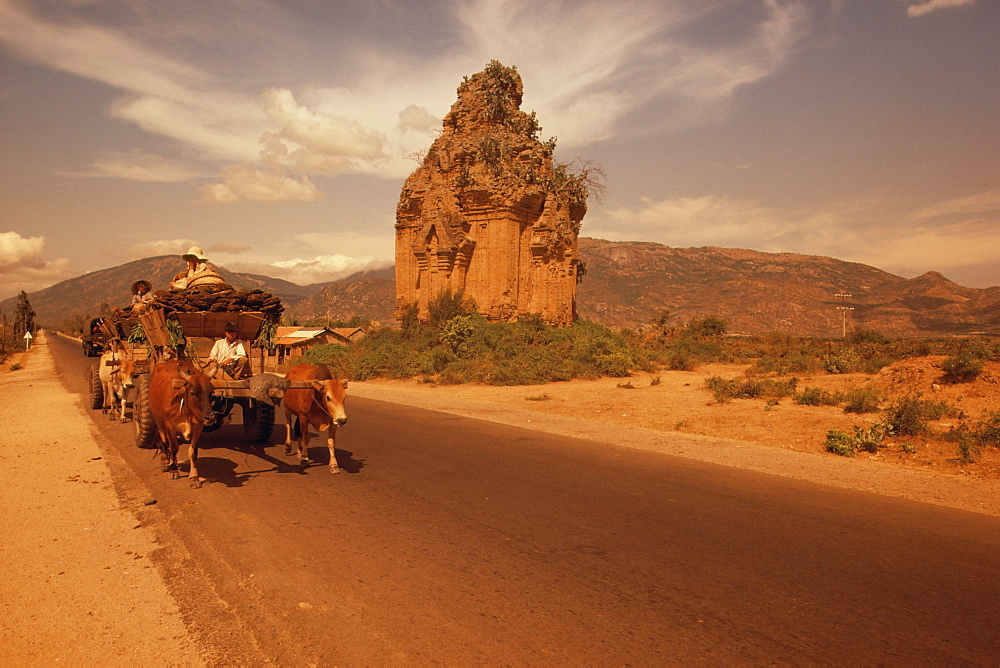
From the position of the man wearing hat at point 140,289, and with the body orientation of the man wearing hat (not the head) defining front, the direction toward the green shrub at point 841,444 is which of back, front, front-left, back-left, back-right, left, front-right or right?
front-left

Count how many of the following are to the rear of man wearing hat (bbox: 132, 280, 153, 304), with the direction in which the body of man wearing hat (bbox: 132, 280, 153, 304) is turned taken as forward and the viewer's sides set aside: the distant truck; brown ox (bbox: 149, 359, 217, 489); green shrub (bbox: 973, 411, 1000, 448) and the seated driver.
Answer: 1

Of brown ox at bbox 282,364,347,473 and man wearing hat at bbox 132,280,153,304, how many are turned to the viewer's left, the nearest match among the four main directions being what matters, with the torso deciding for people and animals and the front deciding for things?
0

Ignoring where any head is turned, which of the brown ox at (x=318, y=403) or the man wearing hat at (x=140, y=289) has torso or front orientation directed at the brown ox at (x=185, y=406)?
the man wearing hat

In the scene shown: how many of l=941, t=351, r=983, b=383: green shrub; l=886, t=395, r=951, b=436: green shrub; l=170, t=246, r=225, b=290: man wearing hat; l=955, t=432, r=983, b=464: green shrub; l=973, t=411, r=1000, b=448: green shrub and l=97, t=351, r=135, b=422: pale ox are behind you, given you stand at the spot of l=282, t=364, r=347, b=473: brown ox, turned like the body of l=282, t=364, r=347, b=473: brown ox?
2

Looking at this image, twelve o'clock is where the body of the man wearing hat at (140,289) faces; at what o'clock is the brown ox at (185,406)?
The brown ox is roughly at 12 o'clock from the man wearing hat.

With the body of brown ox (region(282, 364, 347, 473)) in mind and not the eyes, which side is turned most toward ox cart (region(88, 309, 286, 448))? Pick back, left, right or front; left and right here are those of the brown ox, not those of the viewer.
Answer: back

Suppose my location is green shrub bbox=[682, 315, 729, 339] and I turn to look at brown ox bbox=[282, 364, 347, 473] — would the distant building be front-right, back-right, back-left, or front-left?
front-right

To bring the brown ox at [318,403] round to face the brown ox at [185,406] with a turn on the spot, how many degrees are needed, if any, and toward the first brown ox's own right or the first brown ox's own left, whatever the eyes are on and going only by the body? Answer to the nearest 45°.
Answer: approximately 135° to the first brown ox's own right

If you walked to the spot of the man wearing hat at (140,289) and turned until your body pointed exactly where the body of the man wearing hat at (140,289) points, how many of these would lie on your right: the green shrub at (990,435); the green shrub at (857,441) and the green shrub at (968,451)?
0

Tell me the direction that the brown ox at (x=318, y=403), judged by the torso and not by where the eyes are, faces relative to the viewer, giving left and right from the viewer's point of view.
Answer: facing the viewer and to the right of the viewer

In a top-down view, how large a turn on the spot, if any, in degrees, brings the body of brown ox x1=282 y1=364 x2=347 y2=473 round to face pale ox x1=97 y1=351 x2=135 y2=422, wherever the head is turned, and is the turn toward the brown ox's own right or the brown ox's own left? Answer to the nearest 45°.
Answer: approximately 180°

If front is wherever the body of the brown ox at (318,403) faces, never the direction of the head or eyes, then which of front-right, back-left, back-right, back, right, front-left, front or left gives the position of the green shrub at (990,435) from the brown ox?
front-left

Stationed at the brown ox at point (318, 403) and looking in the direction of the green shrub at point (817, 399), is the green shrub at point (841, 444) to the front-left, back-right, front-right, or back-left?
front-right

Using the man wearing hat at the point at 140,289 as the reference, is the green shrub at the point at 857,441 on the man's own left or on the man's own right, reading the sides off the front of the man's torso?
on the man's own left

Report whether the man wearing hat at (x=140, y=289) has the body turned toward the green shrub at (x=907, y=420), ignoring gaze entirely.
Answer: no

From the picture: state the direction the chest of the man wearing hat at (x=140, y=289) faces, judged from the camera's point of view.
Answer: toward the camera
